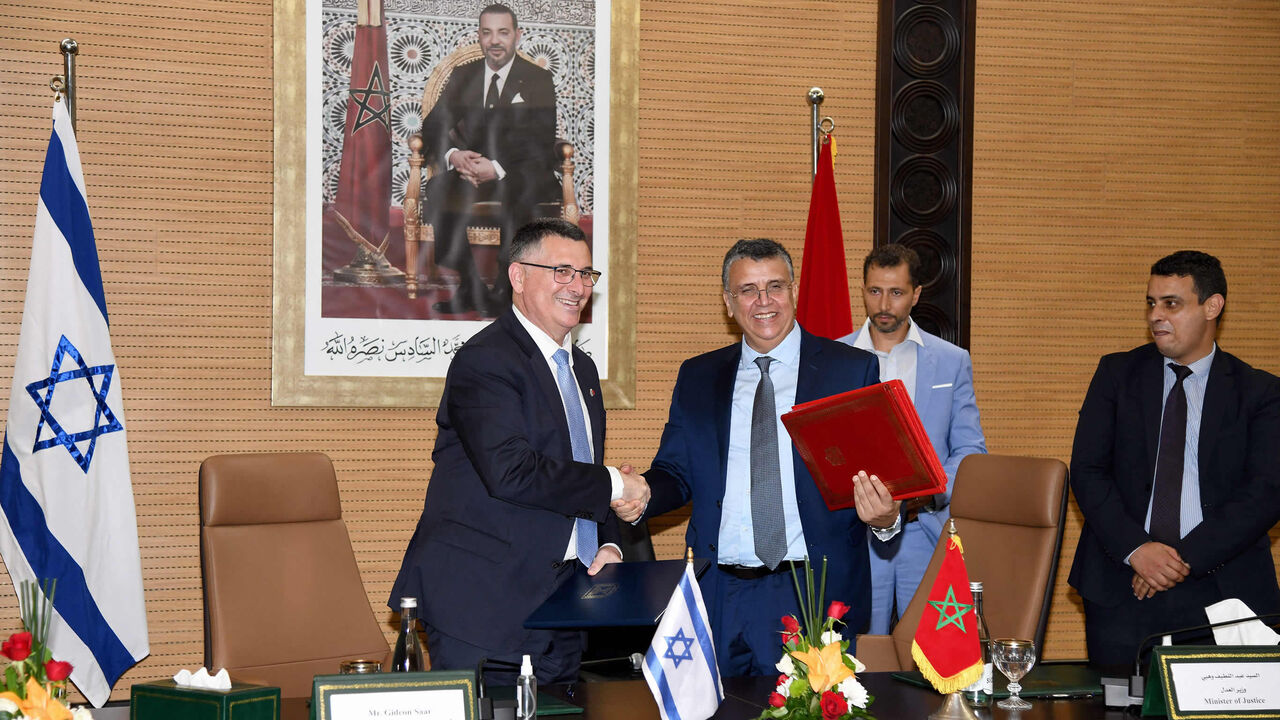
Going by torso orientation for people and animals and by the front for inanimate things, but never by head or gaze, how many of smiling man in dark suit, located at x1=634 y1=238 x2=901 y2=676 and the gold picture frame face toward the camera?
2

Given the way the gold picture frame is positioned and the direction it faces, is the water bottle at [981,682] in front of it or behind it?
in front

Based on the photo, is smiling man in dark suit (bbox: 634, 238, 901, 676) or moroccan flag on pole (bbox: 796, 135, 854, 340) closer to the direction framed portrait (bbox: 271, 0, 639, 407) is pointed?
the smiling man in dark suit

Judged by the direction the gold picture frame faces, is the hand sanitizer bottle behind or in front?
in front

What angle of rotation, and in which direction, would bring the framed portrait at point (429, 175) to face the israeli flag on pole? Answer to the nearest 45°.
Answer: approximately 45° to its right

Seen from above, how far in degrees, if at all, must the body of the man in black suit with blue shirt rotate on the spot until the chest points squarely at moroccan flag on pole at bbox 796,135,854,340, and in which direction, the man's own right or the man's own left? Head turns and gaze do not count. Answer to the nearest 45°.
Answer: approximately 90° to the man's own right

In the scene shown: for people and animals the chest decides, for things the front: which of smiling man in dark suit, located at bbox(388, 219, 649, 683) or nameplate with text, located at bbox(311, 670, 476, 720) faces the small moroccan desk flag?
the smiling man in dark suit

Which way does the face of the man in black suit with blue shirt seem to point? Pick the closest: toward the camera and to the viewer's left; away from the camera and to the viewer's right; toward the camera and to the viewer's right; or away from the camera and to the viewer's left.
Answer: toward the camera and to the viewer's left

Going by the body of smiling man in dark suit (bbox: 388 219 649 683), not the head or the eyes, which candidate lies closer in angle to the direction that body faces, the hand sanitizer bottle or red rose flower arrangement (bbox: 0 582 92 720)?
the hand sanitizer bottle

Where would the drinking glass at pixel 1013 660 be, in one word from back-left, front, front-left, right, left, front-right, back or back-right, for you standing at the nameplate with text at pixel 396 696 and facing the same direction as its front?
left

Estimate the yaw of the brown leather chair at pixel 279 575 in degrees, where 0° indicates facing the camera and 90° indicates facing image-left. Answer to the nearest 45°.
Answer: approximately 315°
